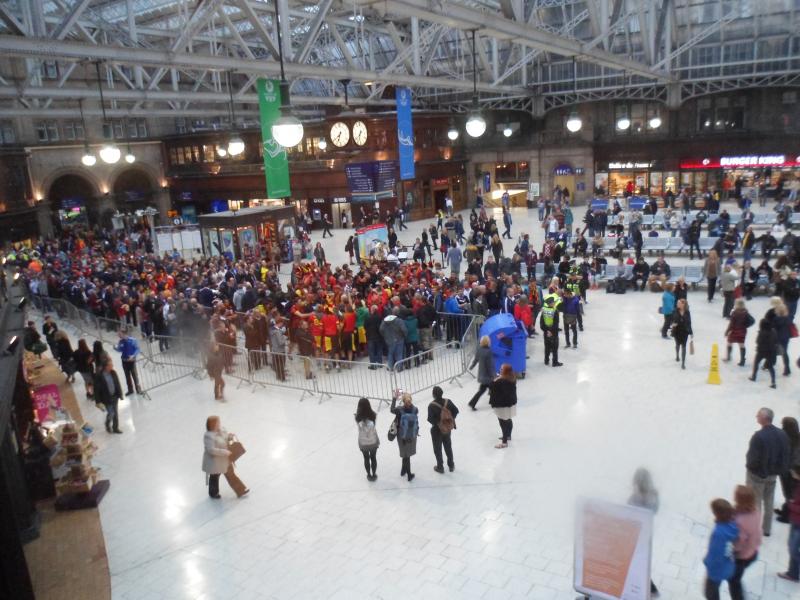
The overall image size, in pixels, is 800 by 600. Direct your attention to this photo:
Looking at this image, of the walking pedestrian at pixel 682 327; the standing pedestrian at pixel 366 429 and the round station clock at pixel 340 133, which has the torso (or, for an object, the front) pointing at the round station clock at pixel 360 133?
the standing pedestrian at pixel 366 429

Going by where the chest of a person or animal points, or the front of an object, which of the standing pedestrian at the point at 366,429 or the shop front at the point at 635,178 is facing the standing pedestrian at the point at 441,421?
the shop front

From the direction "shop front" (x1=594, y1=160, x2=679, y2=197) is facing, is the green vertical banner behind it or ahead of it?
ahead

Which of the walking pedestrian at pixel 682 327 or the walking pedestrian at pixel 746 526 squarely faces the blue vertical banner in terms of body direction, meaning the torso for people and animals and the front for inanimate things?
the walking pedestrian at pixel 746 526

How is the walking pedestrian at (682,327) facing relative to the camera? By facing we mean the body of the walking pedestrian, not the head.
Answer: toward the camera

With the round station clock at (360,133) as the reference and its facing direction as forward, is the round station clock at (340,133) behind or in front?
behind

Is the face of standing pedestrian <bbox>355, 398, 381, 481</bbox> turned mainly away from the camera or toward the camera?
away from the camera

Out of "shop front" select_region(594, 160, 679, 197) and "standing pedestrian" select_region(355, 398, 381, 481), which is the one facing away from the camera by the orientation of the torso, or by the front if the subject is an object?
the standing pedestrian

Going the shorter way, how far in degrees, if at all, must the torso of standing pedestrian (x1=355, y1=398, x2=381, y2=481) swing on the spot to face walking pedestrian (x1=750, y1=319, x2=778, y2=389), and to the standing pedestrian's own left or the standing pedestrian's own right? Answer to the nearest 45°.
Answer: approximately 90° to the standing pedestrian's own right

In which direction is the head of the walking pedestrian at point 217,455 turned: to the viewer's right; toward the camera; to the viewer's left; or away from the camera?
to the viewer's right

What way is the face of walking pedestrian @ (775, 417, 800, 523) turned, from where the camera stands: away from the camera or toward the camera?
away from the camera

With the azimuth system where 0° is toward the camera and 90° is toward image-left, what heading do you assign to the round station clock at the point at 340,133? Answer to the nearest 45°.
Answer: approximately 45°

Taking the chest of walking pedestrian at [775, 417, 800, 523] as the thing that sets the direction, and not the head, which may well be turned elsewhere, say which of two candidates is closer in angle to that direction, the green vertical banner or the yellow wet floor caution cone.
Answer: the green vertical banner

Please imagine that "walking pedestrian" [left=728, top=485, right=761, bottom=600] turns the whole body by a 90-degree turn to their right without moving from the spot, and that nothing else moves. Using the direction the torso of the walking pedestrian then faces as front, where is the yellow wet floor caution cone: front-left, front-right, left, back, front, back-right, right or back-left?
front-left

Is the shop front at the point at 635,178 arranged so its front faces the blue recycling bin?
yes
